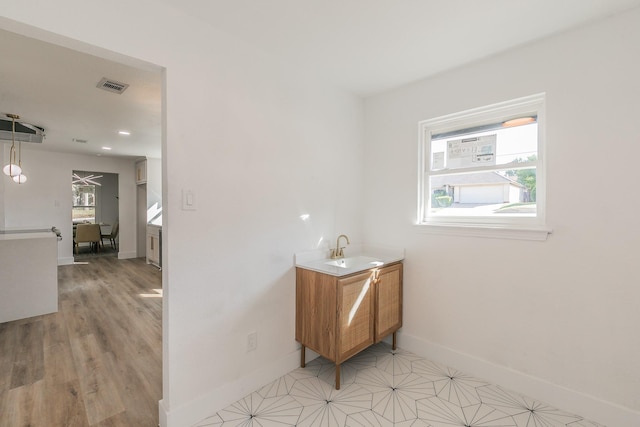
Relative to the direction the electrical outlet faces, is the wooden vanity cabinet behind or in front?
in front

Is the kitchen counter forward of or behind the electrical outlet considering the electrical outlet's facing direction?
behind

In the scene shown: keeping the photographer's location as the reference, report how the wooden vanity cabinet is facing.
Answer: facing the viewer and to the right of the viewer

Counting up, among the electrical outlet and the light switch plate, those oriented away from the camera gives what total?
0

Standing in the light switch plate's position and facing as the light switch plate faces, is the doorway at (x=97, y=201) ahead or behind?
behind

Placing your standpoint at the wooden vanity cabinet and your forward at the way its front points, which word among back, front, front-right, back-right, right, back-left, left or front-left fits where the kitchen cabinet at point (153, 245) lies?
back
